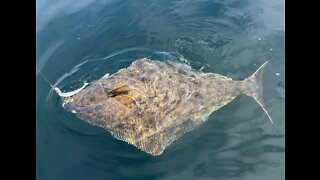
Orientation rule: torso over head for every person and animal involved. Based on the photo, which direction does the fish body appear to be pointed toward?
to the viewer's left
